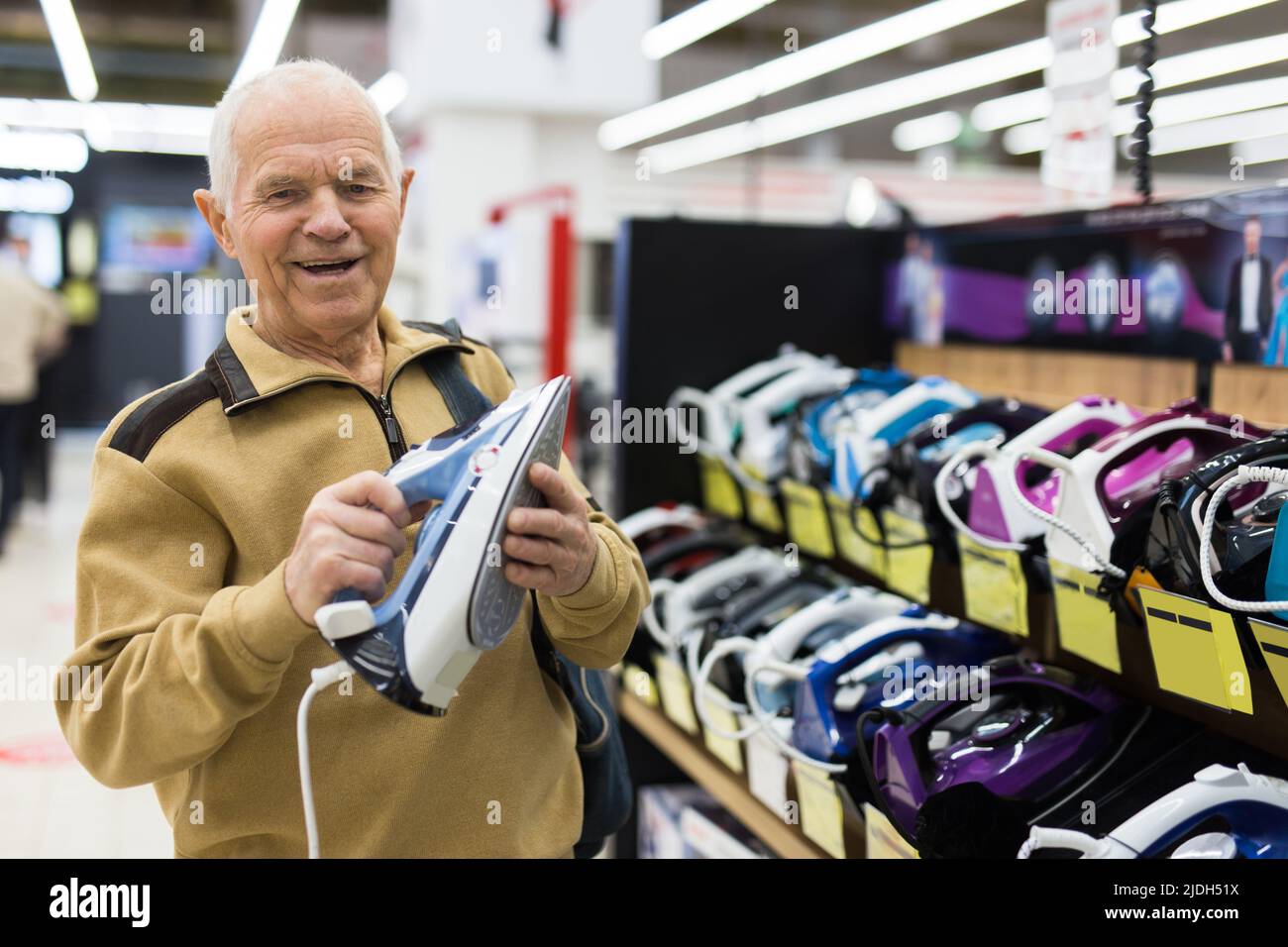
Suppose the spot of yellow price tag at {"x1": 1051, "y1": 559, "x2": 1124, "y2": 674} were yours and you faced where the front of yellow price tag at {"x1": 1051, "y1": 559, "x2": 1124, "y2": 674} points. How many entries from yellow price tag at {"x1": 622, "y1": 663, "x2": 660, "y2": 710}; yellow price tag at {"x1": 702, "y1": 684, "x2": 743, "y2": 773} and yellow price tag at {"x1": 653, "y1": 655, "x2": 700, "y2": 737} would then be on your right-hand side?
3

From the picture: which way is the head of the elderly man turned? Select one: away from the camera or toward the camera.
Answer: toward the camera

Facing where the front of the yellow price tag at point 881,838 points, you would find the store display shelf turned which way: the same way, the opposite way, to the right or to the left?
the same way

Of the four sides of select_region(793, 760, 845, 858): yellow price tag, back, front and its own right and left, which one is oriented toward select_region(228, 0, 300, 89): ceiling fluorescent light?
right

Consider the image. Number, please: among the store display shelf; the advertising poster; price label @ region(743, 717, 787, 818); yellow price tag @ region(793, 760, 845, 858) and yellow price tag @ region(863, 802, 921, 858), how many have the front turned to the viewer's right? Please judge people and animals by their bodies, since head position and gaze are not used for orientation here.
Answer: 0

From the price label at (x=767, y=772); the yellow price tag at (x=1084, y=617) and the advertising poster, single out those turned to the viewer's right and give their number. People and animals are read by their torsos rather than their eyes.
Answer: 0

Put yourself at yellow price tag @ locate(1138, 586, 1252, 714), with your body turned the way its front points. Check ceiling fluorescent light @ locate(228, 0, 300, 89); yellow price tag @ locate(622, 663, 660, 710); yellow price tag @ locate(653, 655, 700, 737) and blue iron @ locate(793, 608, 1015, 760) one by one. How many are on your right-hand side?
4

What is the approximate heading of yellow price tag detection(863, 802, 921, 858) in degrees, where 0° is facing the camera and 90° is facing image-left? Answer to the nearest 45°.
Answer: approximately 45°

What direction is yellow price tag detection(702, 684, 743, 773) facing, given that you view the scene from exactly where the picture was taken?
facing the viewer and to the left of the viewer

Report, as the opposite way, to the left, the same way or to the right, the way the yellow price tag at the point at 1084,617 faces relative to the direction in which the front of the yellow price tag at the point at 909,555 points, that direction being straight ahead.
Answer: the same way
